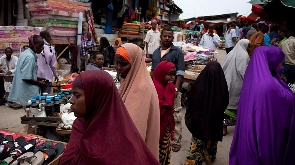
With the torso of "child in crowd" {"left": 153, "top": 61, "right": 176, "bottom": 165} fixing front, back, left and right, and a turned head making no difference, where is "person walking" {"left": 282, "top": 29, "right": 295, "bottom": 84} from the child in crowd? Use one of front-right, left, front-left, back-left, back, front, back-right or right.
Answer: left

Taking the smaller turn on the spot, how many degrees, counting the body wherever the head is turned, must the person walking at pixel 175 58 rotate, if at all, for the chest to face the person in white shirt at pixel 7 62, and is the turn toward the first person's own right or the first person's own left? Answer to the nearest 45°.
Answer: approximately 135° to the first person's own right

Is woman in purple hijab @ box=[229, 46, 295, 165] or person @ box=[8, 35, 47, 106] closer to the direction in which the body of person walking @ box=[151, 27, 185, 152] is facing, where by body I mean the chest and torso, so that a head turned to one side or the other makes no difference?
the woman in purple hijab

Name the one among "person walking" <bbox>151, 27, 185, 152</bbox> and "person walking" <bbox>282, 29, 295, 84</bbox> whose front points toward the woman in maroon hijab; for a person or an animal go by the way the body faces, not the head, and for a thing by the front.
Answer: "person walking" <bbox>151, 27, 185, 152</bbox>

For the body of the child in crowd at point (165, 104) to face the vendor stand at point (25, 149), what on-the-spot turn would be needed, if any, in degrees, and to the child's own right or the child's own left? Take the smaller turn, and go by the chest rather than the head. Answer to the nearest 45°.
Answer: approximately 90° to the child's own right
